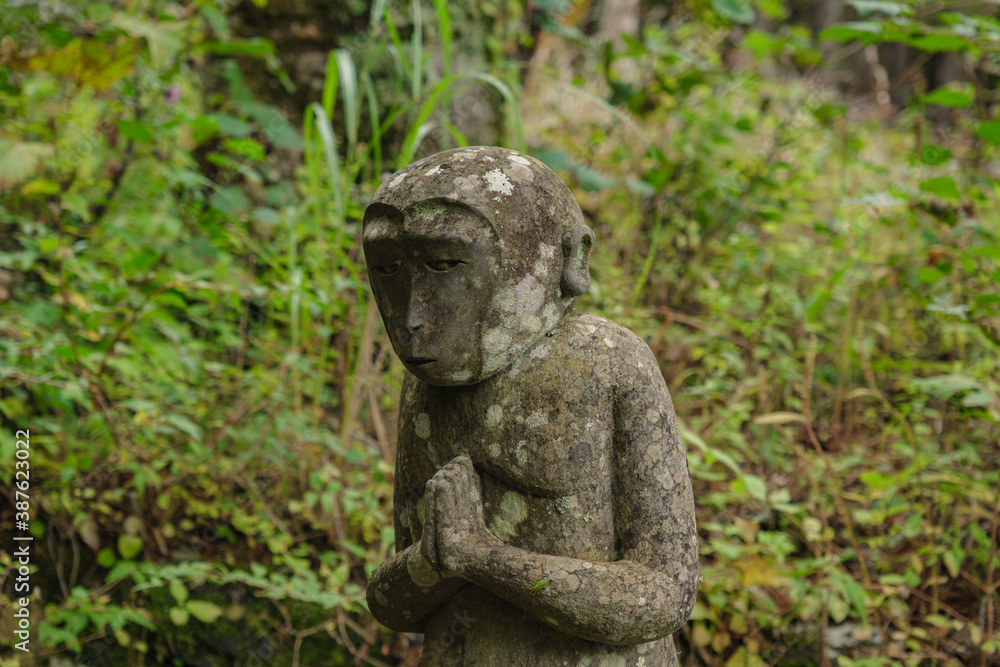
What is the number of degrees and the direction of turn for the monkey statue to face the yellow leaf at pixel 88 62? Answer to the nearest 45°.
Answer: approximately 90° to its right

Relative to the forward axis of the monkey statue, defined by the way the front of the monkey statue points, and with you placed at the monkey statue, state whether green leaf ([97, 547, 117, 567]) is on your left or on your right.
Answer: on your right

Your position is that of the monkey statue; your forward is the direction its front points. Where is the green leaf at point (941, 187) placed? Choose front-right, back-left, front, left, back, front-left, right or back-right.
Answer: back

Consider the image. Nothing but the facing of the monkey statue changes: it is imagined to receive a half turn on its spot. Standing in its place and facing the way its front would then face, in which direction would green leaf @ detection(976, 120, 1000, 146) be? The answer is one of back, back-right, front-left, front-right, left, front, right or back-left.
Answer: front

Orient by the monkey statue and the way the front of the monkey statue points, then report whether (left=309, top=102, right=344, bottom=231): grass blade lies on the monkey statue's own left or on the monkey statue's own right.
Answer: on the monkey statue's own right

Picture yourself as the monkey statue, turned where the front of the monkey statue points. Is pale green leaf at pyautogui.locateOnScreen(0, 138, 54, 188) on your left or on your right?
on your right

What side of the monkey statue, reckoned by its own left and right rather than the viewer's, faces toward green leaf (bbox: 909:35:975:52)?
back

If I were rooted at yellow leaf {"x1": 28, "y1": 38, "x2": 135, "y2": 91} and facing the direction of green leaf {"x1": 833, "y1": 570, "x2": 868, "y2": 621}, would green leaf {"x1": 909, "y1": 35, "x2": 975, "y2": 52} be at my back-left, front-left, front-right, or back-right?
front-left

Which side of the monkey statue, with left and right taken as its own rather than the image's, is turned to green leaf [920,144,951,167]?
back

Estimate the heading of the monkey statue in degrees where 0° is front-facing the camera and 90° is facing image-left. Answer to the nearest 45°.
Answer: approximately 45°

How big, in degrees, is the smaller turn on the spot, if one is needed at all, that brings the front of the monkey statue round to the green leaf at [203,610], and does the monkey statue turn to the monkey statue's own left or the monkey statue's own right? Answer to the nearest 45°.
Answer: approximately 90° to the monkey statue's own right
